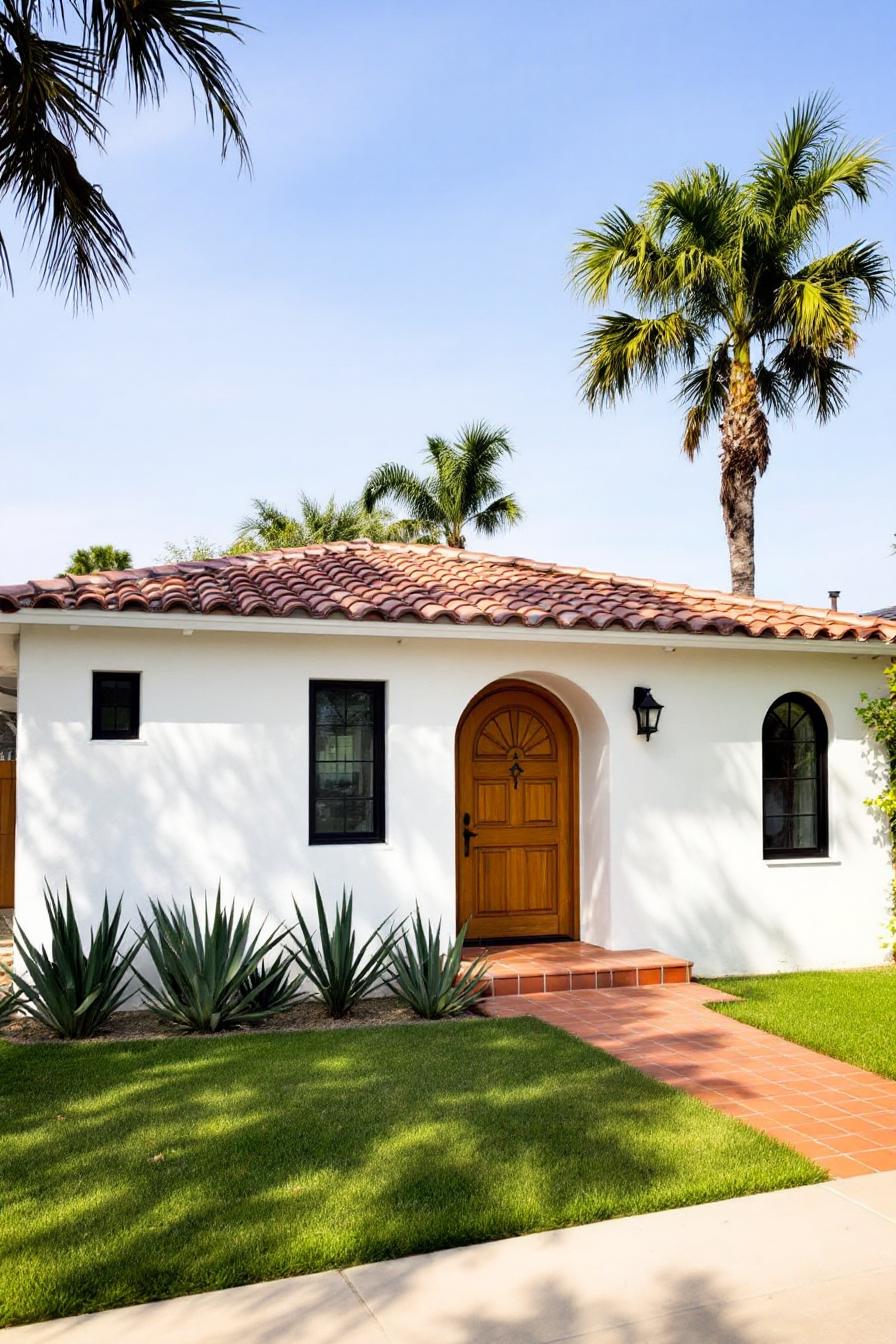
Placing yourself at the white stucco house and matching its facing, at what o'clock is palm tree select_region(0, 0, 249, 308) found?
The palm tree is roughly at 1 o'clock from the white stucco house.

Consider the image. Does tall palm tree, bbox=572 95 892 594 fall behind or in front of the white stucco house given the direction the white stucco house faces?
behind

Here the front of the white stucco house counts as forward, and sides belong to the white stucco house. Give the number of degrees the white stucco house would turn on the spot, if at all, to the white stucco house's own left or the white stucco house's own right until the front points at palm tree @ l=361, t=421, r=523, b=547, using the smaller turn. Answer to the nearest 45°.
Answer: approximately 180°

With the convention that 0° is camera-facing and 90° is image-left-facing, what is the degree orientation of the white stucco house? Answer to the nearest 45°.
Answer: approximately 0°

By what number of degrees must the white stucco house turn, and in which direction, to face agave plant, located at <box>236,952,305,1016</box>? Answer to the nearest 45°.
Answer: approximately 45° to its right

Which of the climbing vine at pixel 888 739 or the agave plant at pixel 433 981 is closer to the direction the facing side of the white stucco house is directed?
the agave plant

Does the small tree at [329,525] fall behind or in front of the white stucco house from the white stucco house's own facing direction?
behind

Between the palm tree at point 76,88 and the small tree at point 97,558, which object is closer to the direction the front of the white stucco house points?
the palm tree

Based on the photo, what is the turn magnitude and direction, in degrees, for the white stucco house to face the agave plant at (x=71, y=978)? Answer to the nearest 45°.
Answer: approximately 45° to its right

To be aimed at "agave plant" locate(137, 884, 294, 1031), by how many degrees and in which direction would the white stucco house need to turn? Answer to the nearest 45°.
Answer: approximately 45° to its right

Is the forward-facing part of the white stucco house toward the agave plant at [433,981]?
yes

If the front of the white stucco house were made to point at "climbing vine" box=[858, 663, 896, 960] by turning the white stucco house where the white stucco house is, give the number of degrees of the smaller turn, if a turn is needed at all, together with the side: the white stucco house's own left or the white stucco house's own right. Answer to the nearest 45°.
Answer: approximately 90° to the white stucco house's own left
